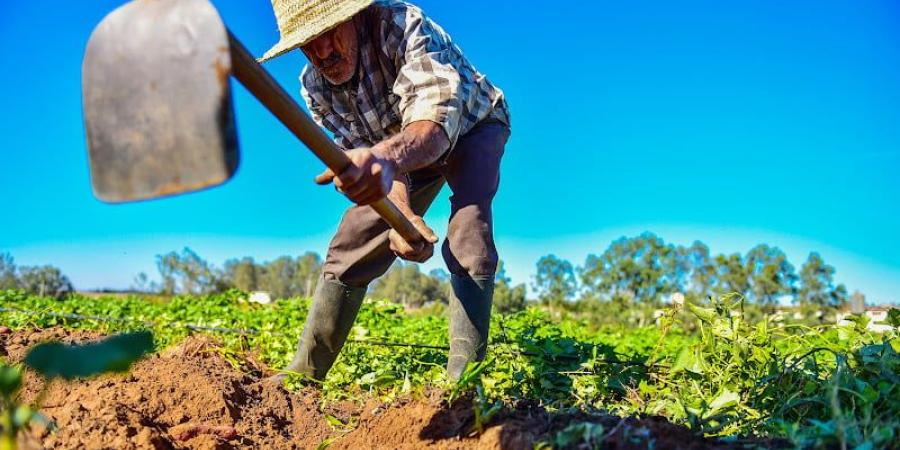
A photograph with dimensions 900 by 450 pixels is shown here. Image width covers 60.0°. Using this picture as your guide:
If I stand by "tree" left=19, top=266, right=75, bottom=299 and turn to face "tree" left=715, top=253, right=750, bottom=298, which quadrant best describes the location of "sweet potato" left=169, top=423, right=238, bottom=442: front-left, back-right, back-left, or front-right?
front-right

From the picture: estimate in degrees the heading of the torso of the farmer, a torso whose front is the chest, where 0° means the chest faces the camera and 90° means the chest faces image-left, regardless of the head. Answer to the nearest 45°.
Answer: approximately 45°

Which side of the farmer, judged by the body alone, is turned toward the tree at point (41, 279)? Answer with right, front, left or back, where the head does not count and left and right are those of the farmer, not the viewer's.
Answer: right

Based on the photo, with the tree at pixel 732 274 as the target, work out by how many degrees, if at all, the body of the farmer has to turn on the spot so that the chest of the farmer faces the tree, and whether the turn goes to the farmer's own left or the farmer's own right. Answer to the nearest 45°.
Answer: approximately 180°

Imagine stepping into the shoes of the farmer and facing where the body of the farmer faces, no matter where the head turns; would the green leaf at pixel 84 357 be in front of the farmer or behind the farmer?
in front

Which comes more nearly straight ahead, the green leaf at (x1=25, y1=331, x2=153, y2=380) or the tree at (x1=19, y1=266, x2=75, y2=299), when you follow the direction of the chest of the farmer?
the green leaf

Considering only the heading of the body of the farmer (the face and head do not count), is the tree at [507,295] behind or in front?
behind

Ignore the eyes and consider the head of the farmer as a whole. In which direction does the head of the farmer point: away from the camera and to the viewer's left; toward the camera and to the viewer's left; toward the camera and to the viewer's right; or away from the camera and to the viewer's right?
toward the camera and to the viewer's left

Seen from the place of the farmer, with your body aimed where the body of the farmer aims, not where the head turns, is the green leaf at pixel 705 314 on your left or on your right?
on your left
